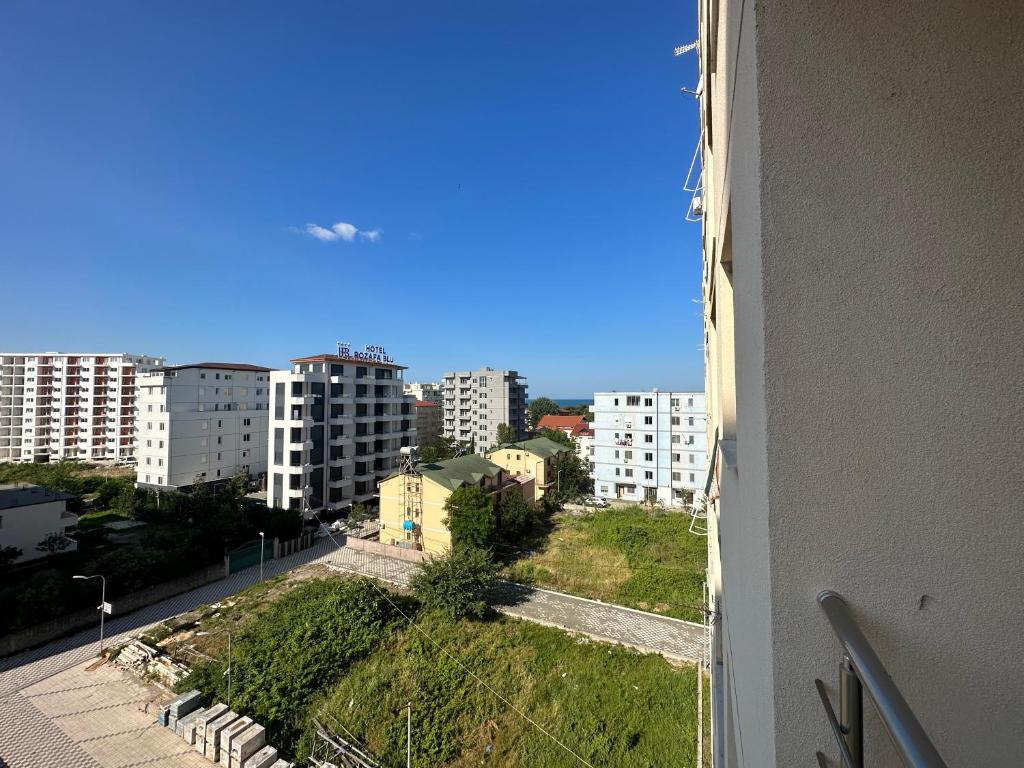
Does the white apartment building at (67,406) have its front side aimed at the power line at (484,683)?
yes

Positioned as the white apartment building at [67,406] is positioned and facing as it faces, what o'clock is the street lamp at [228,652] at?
The street lamp is roughly at 12 o'clock from the white apartment building.

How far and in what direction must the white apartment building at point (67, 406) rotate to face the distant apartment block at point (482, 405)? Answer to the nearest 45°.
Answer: approximately 45° to its left

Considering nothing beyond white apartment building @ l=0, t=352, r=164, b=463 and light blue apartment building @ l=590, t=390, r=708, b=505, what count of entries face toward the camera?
2

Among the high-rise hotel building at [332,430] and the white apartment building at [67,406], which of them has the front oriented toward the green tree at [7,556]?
the white apartment building

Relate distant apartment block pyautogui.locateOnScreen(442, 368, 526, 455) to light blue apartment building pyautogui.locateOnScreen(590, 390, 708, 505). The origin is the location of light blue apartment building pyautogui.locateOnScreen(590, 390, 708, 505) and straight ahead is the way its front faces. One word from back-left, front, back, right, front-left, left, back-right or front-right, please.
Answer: back-right

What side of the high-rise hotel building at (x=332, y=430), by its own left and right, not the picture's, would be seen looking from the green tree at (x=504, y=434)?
left

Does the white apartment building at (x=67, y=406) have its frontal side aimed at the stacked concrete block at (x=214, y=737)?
yes

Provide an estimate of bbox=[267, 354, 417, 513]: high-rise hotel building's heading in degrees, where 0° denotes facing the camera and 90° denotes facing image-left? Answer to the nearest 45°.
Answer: approximately 315°

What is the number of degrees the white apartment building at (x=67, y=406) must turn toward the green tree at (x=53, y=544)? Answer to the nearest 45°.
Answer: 0° — it already faces it

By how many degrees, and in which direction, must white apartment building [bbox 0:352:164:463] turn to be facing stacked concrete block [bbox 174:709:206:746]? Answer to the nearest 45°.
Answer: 0° — it already faces it

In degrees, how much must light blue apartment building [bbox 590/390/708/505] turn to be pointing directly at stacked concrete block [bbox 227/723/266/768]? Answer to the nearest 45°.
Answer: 0° — it already faces it

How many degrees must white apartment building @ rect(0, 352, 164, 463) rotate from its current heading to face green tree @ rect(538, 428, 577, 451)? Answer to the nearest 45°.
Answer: approximately 45° to its left
